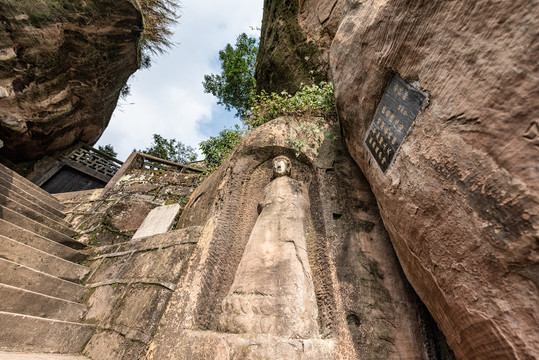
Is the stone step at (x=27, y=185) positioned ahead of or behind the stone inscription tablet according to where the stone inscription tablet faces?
ahead

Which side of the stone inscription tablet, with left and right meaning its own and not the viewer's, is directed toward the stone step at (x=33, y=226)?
front

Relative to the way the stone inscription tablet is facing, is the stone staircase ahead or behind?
ahead

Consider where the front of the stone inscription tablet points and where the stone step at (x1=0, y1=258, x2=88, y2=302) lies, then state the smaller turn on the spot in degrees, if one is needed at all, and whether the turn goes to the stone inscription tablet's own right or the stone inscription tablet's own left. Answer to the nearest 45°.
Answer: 0° — it already faces it

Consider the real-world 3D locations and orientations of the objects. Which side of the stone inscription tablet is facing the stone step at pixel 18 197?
front

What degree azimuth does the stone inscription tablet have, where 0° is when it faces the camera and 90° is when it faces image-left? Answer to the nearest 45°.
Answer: approximately 45°

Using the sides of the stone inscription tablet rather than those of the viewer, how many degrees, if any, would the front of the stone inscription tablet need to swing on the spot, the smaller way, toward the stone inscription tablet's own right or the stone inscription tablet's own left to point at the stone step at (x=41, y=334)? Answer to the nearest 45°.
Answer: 0° — it already faces it
